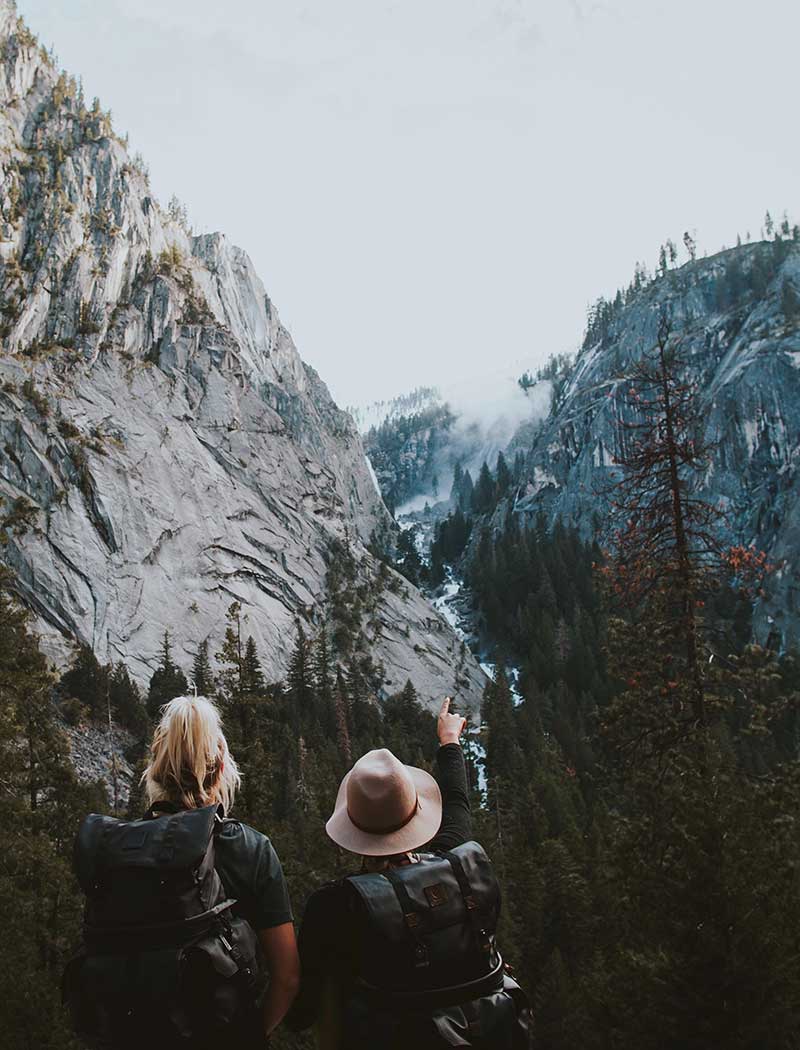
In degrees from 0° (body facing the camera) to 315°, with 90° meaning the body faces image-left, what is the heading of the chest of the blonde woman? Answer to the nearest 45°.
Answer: approximately 225°

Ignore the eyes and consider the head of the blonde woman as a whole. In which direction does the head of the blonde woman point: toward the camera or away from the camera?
away from the camera
